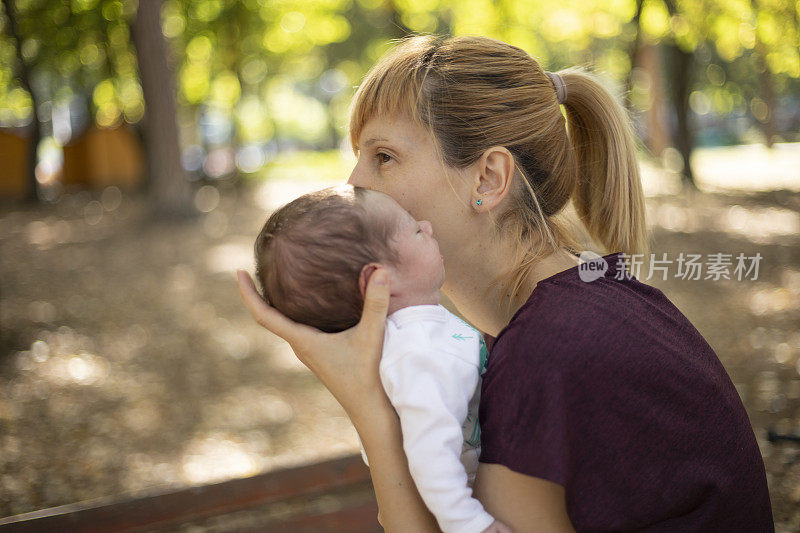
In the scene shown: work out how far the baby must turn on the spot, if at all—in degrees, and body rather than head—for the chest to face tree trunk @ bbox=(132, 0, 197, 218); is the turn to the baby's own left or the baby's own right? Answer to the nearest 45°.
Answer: approximately 90° to the baby's own left

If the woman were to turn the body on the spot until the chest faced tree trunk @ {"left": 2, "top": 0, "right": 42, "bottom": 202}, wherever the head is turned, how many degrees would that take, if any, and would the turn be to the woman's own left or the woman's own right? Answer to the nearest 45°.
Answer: approximately 45° to the woman's own right

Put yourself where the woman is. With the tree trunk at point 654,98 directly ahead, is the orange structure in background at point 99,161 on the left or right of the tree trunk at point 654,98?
left

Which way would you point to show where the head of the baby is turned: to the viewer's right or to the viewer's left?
to the viewer's right

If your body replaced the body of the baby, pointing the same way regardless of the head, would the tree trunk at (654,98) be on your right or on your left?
on your left

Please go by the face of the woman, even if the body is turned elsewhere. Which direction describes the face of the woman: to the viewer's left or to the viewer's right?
to the viewer's left

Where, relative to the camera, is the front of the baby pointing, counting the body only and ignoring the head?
to the viewer's right

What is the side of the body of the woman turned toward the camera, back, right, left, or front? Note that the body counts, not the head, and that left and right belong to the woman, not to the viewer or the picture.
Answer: left

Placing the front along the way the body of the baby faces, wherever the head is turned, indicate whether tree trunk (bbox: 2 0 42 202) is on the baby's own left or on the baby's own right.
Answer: on the baby's own left

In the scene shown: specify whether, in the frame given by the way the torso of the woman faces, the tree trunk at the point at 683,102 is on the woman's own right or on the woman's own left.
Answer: on the woman's own right
